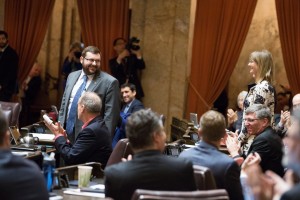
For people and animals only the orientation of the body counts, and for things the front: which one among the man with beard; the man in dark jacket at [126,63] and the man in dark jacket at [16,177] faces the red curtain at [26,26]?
the man in dark jacket at [16,177]

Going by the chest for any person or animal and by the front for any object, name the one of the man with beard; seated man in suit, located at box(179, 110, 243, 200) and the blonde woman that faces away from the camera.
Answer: the seated man in suit

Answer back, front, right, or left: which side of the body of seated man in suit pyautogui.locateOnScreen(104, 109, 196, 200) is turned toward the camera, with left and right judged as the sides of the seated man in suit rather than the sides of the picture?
back

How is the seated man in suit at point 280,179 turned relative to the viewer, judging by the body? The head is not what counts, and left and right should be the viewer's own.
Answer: facing to the left of the viewer

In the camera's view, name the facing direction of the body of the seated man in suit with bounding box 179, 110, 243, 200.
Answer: away from the camera

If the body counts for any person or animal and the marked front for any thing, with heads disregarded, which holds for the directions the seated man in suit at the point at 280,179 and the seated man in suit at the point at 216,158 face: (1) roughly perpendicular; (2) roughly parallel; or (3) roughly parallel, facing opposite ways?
roughly perpendicular

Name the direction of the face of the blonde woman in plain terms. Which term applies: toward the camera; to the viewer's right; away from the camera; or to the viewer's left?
to the viewer's left

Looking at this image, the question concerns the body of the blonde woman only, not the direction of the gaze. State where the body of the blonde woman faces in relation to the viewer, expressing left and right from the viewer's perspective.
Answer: facing to the left of the viewer

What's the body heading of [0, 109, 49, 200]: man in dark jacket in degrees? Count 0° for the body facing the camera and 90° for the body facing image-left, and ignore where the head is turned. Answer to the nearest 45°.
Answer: approximately 180°

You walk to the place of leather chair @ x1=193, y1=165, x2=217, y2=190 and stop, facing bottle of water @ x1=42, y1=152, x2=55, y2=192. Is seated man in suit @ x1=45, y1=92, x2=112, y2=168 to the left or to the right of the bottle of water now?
right

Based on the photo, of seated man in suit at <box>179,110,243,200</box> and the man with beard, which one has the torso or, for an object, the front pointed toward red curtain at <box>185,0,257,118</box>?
the seated man in suit

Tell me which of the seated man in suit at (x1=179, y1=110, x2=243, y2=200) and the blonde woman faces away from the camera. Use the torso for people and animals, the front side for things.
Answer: the seated man in suit

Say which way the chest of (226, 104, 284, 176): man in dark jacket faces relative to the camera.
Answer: to the viewer's left

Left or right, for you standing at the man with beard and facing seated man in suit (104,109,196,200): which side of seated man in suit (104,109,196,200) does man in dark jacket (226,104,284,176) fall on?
left
